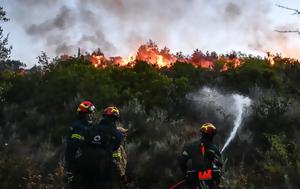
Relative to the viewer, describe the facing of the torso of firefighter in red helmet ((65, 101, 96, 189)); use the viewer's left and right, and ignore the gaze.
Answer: facing to the right of the viewer

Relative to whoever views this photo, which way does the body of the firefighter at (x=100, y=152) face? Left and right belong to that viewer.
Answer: facing away from the viewer and to the right of the viewer

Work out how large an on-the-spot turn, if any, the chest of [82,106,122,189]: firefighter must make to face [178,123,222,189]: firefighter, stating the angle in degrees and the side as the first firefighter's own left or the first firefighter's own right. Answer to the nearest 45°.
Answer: approximately 45° to the first firefighter's own right
